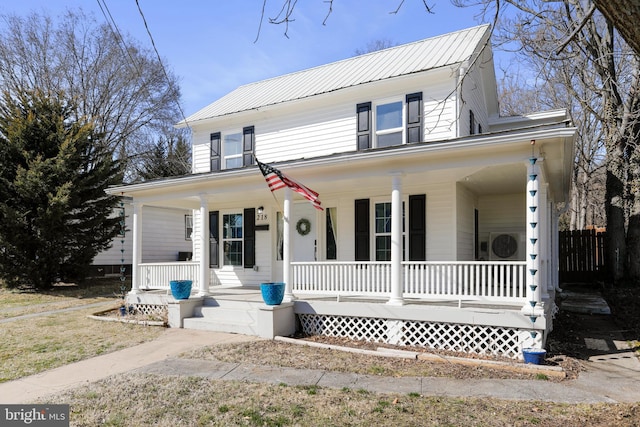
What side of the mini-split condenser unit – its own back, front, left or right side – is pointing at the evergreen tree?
right

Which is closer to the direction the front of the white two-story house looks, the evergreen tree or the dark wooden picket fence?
the evergreen tree

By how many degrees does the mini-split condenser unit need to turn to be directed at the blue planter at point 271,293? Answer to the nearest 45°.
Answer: approximately 45° to its right

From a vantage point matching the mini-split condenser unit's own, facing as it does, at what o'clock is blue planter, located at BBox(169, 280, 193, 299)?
The blue planter is roughly at 2 o'clock from the mini-split condenser unit.

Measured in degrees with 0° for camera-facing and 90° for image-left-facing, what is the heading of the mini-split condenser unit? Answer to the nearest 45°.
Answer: approximately 0°
